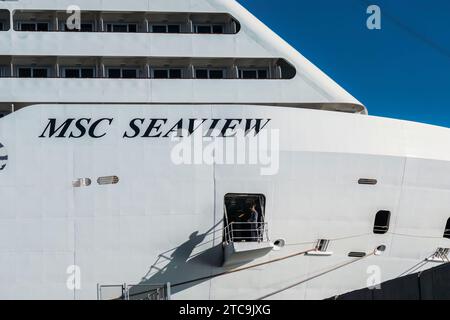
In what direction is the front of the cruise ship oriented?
to the viewer's right
